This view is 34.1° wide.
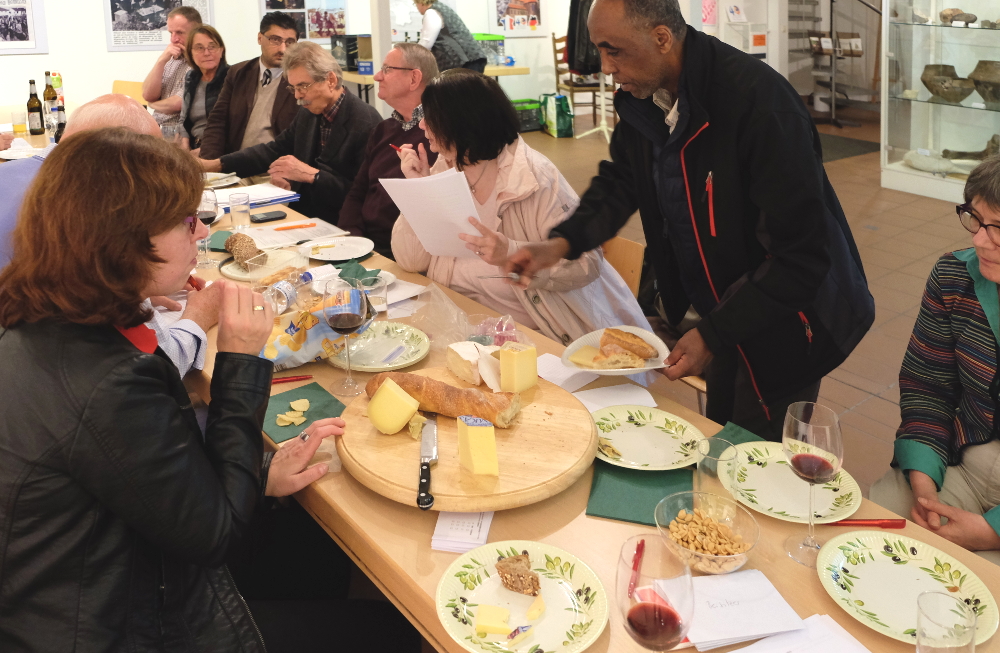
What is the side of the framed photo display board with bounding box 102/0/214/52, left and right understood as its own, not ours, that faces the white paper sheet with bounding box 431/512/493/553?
front

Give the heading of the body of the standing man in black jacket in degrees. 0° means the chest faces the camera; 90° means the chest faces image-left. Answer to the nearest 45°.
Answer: approximately 45°

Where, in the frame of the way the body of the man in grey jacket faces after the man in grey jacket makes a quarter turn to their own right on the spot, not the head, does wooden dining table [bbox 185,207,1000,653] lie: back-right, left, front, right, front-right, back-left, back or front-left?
back-left

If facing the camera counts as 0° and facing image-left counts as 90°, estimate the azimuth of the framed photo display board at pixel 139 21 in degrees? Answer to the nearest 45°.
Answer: approximately 0°

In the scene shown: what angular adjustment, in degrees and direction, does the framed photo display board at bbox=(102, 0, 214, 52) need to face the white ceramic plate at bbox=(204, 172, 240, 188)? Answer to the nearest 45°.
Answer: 0° — it already faces it

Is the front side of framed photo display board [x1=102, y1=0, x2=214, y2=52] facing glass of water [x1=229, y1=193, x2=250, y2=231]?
yes

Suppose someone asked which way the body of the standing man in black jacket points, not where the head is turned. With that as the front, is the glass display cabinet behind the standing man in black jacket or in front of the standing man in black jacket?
behind

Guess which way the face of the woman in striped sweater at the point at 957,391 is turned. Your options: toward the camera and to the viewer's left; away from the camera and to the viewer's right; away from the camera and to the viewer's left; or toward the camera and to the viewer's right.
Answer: toward the camera and to the viewer's left

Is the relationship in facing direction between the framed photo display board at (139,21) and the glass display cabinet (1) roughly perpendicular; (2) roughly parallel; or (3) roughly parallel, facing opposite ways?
roughly perpendicular

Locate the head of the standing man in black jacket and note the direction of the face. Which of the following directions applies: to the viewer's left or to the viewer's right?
to the viewer's left

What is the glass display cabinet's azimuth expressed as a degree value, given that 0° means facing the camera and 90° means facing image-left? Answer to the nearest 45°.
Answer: approximately 45°

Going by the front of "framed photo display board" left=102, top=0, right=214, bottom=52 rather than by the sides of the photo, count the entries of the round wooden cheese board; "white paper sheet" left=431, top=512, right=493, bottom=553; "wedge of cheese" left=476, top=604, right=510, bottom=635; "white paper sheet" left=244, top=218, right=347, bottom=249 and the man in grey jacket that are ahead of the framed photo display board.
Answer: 5
